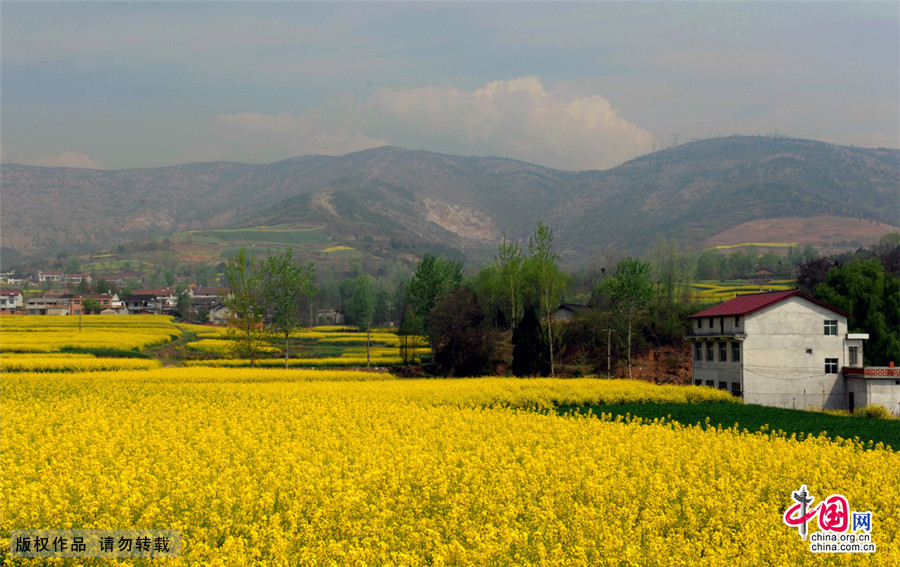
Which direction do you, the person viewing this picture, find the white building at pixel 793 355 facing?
facing to the left of the viewer

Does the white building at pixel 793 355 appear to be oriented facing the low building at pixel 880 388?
no
